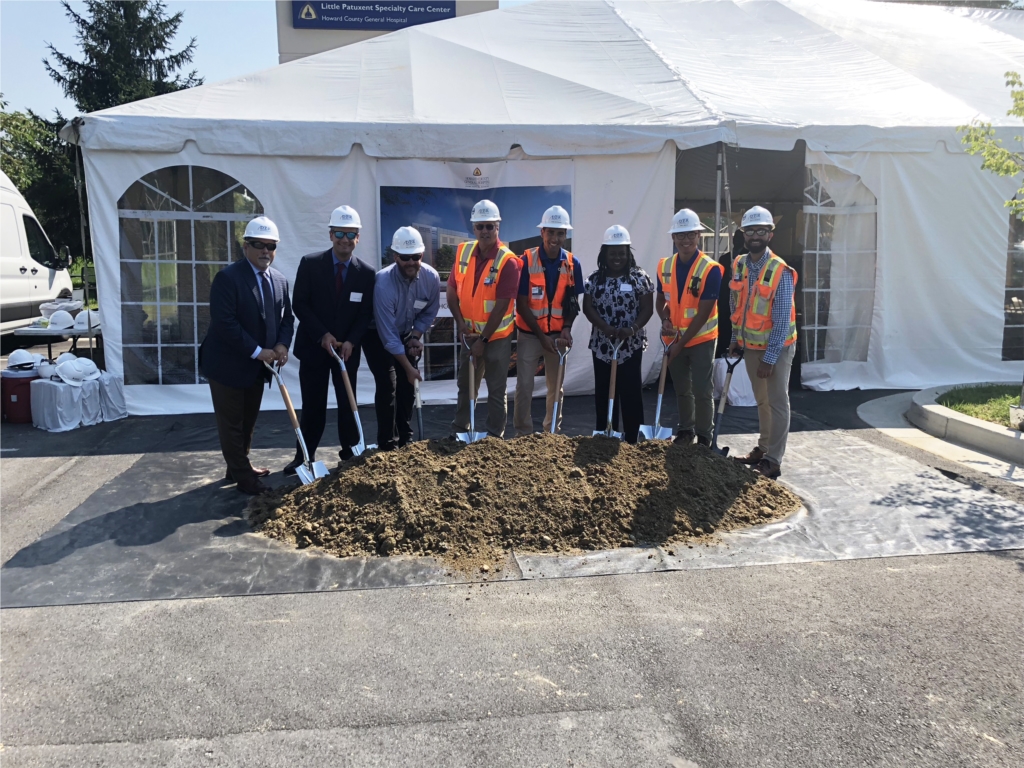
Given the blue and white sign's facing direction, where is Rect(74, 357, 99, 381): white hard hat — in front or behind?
in front

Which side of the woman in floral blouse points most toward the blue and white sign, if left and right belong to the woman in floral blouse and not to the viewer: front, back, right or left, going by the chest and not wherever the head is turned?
back

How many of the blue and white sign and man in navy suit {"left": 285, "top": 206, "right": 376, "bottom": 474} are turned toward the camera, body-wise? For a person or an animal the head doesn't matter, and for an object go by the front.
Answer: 2

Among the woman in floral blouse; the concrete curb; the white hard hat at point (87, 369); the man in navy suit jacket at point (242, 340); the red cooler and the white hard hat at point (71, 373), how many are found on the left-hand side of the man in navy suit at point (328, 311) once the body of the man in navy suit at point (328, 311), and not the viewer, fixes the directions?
2

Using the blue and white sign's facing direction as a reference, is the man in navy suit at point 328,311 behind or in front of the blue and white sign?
in front

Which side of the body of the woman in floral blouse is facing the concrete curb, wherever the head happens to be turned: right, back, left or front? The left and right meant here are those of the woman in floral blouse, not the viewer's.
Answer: left

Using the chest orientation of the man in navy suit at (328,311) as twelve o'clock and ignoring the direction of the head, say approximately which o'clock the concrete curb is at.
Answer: The concrete curb is roughly at 9 o'clock from the man in navy suit.
